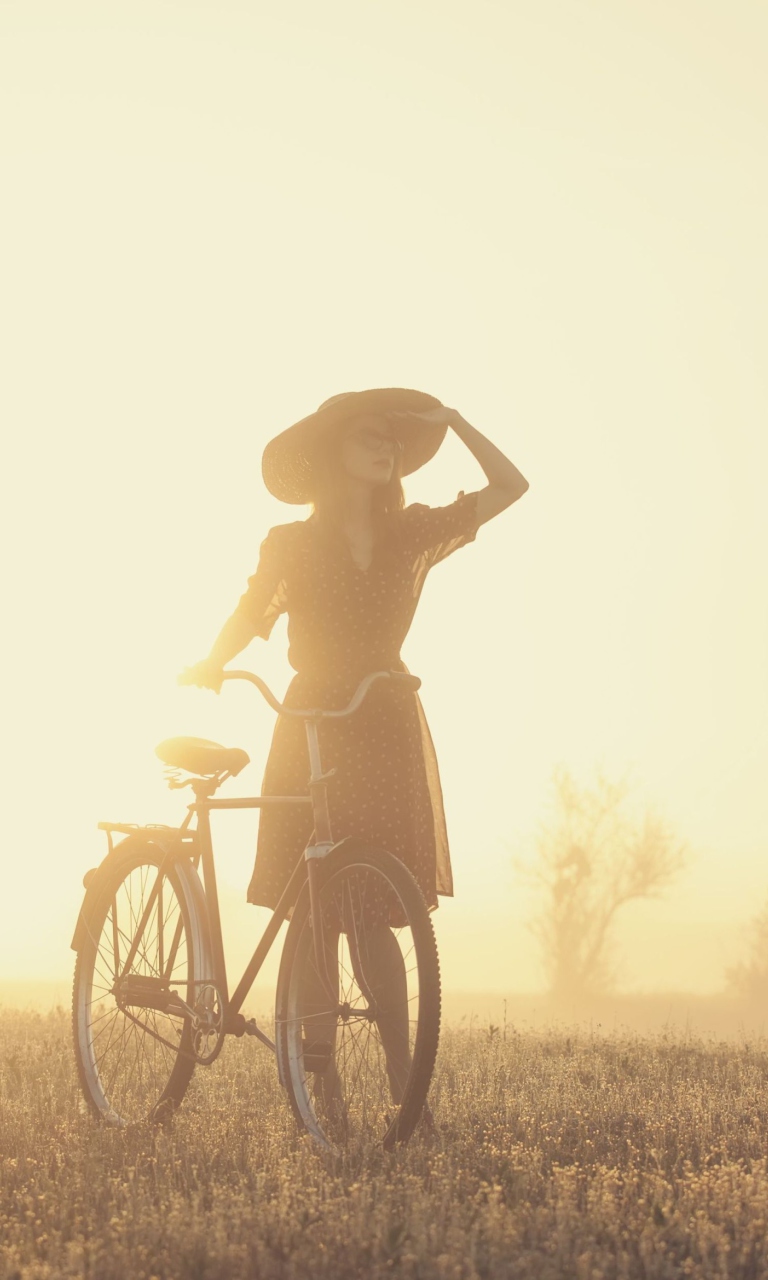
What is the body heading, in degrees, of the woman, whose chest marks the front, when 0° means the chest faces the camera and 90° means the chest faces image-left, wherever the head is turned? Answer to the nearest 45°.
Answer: approximately 0°

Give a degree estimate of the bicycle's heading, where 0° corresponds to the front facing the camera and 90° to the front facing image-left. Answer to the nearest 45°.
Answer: approximately 315°
